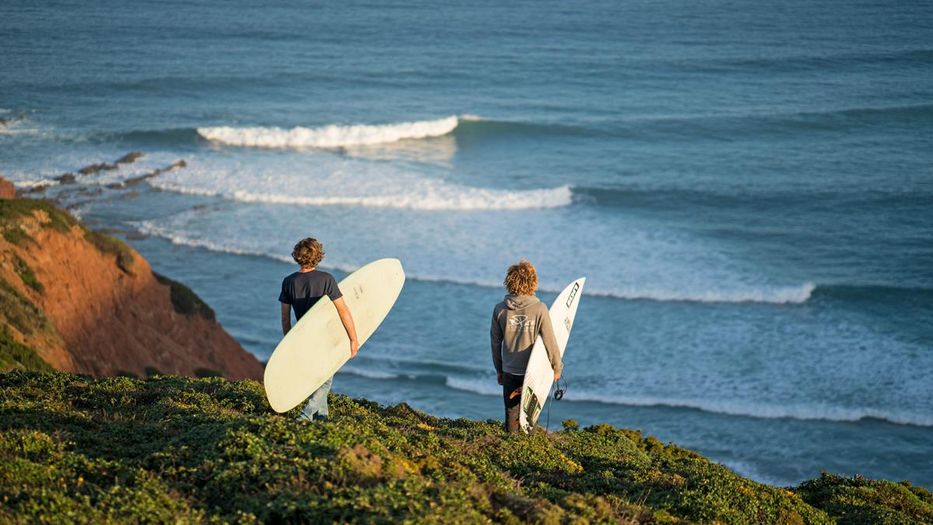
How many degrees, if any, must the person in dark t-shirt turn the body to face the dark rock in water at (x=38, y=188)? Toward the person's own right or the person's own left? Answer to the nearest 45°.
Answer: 0° — they already face it

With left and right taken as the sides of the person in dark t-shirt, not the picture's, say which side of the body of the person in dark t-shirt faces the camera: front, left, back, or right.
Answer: back

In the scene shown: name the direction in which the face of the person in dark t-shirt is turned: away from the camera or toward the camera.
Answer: away from the camera

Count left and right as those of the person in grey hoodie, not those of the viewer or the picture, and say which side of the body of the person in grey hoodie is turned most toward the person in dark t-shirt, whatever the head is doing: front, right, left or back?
left

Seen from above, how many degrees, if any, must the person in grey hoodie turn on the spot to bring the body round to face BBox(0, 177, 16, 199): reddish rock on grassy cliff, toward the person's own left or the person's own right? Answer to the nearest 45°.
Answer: approximately 45° to the person's own left

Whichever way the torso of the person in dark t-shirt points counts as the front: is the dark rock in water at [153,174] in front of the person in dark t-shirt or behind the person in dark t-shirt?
in front

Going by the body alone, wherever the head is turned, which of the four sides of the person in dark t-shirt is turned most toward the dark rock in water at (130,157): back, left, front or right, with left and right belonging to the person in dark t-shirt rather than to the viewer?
front

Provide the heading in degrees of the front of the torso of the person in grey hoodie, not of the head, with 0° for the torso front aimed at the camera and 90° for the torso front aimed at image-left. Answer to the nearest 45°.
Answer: approximately 180°

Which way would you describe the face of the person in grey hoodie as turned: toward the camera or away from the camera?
away from the camera

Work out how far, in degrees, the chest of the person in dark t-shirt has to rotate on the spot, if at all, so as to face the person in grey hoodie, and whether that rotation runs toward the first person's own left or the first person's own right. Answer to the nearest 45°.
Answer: approximately 90° to the first person's own right

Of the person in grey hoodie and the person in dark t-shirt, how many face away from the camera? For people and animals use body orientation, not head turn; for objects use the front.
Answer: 2
